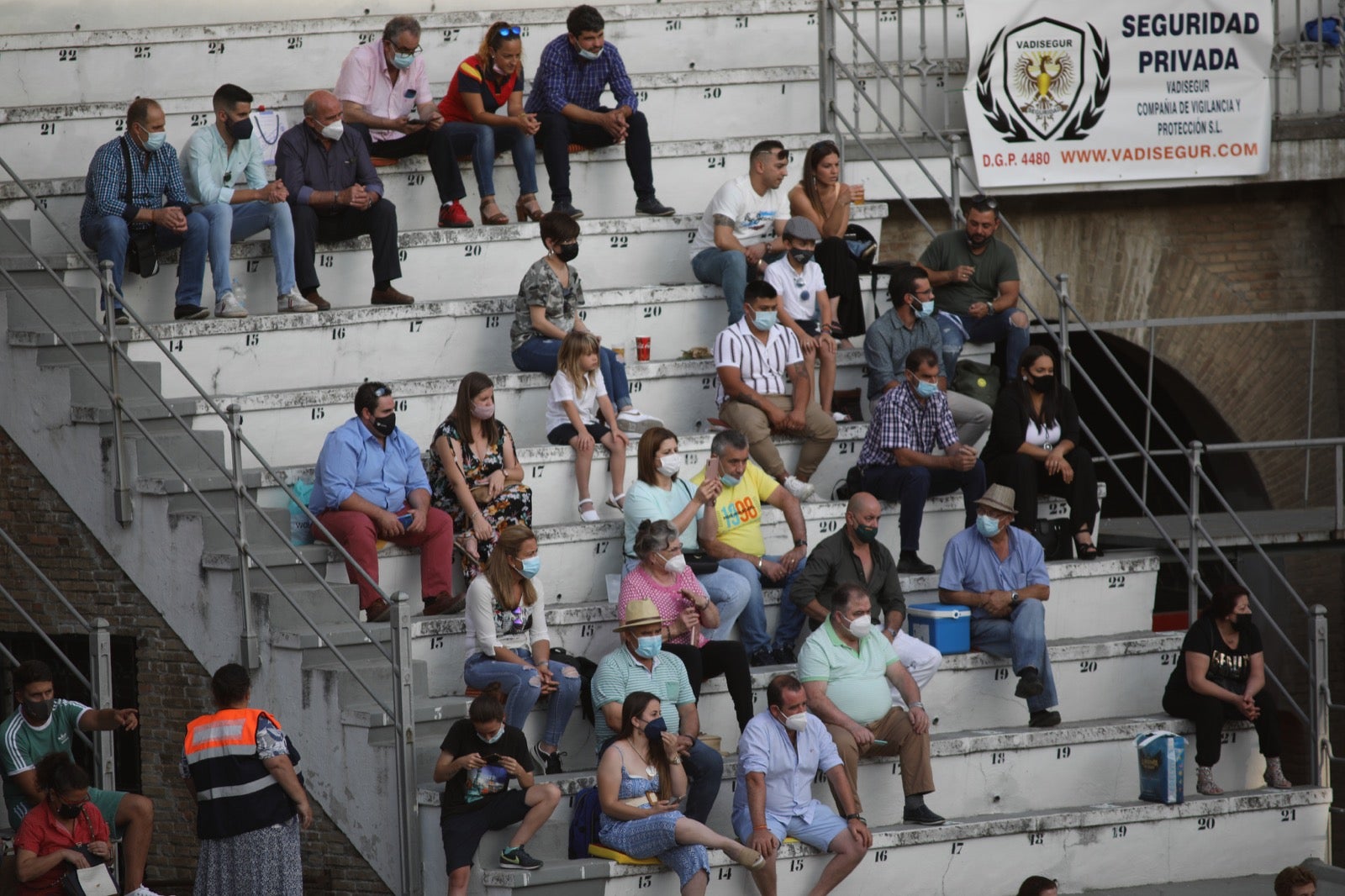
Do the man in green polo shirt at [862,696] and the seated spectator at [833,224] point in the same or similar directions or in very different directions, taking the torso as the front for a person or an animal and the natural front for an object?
same or similar directions

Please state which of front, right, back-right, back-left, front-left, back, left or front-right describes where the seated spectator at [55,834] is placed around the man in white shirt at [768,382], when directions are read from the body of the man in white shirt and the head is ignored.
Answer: right

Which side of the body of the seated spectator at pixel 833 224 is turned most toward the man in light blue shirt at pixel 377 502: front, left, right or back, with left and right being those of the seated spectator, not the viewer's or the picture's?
right

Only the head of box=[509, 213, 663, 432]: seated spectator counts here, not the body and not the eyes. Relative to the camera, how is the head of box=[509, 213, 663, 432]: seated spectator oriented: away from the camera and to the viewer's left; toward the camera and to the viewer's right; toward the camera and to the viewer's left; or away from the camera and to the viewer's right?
toward the camera and to the viewer's right

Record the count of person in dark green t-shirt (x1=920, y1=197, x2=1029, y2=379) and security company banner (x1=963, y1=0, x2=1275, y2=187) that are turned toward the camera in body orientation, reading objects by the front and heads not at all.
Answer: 2

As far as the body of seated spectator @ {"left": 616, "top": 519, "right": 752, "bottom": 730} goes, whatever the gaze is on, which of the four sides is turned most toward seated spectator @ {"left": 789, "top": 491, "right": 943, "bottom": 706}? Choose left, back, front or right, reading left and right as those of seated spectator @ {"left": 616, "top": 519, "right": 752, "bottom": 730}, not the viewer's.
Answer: left

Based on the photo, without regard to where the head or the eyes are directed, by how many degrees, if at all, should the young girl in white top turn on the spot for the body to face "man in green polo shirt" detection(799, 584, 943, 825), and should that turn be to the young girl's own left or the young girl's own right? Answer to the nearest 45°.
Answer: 0° — they already face them

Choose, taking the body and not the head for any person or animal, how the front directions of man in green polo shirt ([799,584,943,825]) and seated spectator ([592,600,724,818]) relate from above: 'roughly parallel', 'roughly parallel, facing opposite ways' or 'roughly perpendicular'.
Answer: roughly parallel

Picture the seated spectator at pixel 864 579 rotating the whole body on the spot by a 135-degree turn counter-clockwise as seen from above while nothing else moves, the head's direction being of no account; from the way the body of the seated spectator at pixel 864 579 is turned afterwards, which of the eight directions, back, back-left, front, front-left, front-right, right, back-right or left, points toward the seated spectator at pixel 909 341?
front

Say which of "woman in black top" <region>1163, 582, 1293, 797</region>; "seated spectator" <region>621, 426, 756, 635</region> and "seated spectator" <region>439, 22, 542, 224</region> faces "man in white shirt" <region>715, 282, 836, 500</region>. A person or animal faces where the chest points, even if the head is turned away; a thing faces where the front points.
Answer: "seated spectator" <region>439, 22, 542, 224</region>

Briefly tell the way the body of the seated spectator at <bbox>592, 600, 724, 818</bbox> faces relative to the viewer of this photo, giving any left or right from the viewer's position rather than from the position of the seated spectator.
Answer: facing the viewer and to the right of the viewer

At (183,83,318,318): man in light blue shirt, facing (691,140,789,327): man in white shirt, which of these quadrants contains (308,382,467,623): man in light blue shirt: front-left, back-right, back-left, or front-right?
front-right
